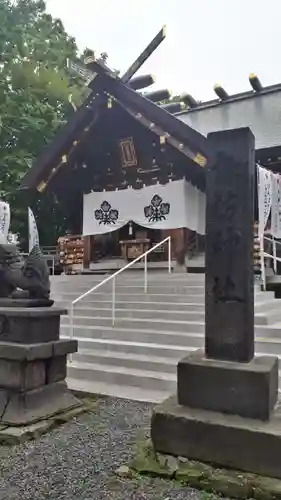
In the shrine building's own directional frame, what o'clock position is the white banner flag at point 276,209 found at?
The white banner flag is roughly at 9 o'clock from the shrine building.

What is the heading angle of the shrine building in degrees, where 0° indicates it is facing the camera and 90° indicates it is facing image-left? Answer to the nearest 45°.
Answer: approximately 45°

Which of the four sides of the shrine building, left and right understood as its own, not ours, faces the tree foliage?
right

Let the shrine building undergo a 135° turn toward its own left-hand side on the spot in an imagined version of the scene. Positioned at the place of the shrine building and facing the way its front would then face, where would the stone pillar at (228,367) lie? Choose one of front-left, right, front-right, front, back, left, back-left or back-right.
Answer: right
